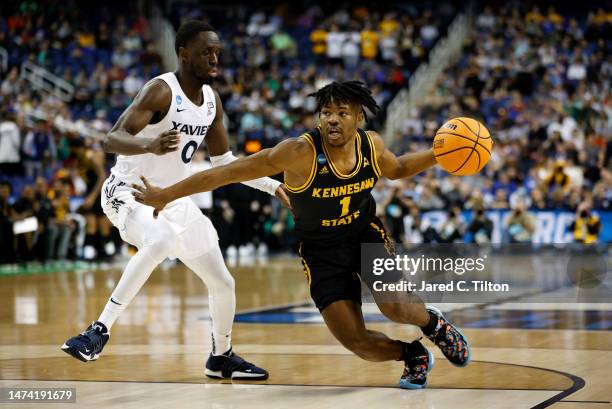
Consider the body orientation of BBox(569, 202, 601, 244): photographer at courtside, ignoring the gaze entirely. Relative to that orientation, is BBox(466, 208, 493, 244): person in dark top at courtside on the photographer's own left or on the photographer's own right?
on the photographer's own right

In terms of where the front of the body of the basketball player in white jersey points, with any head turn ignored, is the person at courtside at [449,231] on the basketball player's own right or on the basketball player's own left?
on the basketball player's own left

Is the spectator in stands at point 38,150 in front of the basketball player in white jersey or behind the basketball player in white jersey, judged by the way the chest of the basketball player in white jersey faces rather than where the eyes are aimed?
behind

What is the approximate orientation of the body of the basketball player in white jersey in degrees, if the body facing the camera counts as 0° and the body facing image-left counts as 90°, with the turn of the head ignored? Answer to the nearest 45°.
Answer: approximately 315°

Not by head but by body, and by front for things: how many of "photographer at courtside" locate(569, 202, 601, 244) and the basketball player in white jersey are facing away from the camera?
0

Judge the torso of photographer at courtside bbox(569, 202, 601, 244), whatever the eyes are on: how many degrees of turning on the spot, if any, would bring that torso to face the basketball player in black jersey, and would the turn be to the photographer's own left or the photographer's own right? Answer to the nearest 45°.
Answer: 0° — they already face them

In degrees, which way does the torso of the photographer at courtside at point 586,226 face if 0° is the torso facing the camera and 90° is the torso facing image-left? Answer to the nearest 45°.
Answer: approximately 0°

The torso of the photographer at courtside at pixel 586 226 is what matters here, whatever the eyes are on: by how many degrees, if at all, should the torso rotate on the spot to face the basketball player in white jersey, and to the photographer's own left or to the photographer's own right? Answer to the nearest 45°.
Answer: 0° — they already face them
